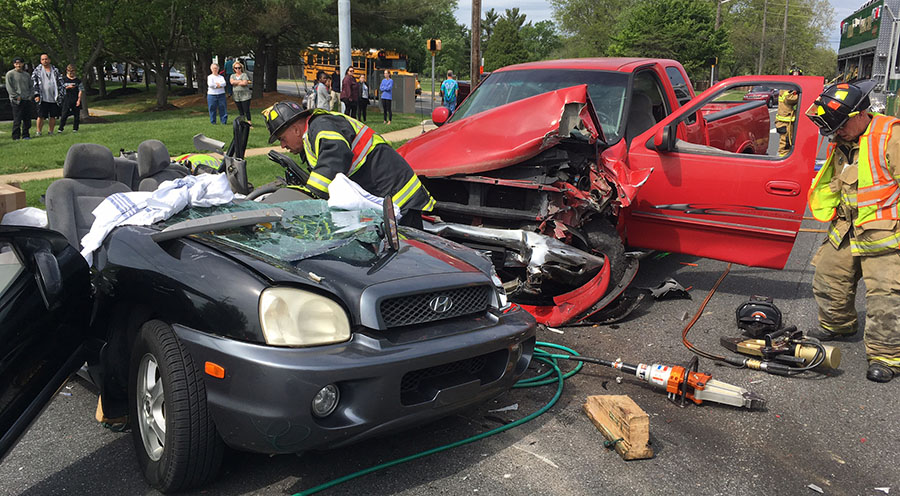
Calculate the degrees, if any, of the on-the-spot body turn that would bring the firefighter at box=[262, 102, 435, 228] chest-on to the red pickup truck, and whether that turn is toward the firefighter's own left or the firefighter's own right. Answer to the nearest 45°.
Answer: approximately 180°

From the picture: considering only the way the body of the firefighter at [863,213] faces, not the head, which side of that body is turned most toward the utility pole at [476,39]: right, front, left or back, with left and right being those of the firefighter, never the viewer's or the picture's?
right

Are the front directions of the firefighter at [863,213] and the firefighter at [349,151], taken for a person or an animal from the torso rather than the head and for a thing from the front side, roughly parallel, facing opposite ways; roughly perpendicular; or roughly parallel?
roughly parallel

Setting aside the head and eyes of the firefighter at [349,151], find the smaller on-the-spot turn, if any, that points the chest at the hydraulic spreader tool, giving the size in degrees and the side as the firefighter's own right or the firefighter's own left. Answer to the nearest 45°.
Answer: approximately 135° to the firefighter's own left

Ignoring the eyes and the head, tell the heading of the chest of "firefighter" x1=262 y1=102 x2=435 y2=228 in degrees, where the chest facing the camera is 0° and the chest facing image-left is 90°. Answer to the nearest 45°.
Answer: approximately 90°

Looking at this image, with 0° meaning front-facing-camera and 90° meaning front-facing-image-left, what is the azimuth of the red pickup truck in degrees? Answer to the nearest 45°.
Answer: approximately 45°

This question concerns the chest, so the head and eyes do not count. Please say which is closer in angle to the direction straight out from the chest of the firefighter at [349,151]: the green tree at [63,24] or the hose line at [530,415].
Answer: the green tree

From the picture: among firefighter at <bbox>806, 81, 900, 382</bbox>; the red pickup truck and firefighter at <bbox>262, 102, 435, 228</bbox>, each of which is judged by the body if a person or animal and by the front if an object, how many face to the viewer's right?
0

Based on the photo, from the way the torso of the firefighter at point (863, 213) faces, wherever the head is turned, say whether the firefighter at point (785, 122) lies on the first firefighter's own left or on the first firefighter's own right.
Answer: on the first firefighter's own right

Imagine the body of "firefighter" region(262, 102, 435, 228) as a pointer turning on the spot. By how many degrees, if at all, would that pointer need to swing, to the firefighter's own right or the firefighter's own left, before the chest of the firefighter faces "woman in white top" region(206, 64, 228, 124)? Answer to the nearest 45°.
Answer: approximately 90° to the firefighter's own right

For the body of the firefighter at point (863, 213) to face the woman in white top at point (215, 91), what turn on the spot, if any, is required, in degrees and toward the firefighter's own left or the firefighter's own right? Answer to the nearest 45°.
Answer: approximately 90° to the firefighter's own right

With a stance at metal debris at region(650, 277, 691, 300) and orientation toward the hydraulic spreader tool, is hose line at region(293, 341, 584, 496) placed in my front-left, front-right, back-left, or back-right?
front-right

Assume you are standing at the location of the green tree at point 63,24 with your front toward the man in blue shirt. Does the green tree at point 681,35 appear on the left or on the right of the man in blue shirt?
left

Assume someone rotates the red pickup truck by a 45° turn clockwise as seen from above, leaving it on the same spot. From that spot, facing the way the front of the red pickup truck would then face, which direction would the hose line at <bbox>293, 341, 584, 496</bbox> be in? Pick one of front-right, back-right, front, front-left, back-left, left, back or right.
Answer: left
